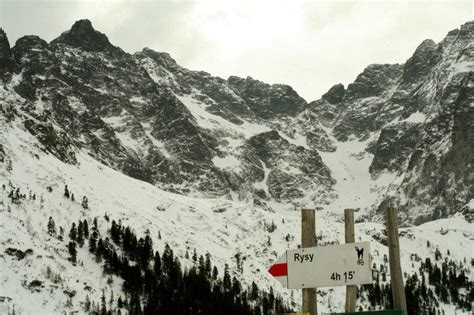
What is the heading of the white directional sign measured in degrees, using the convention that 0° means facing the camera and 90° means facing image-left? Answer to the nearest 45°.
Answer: approximately 0°

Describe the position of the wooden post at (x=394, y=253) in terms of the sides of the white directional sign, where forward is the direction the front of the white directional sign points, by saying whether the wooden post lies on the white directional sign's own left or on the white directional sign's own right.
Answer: on the white directional sign's own left
